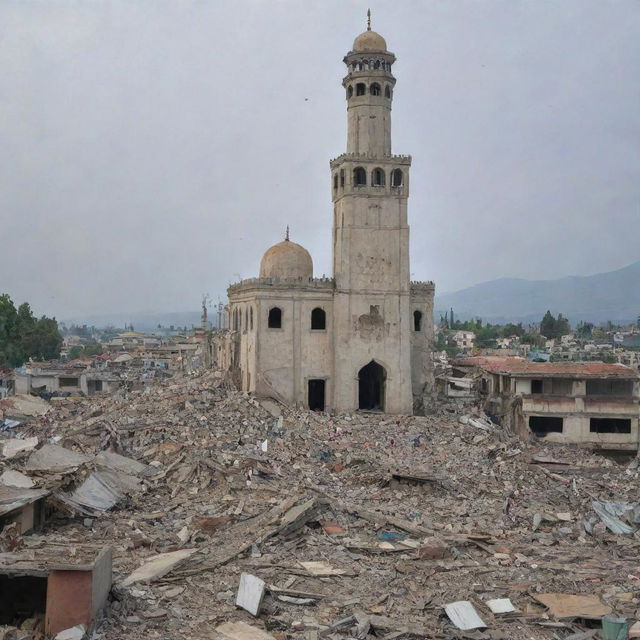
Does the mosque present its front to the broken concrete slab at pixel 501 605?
yes

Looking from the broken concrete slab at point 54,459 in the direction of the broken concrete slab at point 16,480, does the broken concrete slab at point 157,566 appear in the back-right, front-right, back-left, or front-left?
front-left

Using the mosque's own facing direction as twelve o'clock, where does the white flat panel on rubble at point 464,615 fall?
The white flat panel on rubble is roughly at 12 o'clock from the mosque.

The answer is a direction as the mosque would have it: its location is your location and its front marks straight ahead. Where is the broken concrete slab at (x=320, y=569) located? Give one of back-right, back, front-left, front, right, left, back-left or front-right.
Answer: front

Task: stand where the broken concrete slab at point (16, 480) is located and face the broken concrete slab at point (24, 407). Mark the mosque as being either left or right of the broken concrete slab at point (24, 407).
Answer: right

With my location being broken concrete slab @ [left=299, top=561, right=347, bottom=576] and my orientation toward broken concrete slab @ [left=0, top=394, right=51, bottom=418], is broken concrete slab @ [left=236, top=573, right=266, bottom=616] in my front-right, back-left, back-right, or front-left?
back-left

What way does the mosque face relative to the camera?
toward the camera

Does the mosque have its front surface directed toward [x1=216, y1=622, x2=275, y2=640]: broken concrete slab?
yes

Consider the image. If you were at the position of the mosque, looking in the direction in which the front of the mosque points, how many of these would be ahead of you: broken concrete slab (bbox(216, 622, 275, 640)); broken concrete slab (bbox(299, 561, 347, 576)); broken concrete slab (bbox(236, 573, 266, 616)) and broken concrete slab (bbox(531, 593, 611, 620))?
4

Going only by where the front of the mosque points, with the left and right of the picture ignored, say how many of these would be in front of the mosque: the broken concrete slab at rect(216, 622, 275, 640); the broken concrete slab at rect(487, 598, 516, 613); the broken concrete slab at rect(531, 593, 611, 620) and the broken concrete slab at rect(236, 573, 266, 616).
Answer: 4

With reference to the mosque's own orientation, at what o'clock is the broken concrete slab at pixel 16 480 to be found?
The broken concrete slab is roughly at 1 o'clock from the mosque.

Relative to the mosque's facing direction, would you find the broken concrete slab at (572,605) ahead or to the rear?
ahead

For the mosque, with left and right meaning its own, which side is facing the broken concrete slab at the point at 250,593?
front

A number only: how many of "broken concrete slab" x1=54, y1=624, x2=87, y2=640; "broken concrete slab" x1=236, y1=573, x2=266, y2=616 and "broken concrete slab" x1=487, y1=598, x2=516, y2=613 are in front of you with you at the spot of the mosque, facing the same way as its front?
3

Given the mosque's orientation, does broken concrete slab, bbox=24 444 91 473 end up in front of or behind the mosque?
in front

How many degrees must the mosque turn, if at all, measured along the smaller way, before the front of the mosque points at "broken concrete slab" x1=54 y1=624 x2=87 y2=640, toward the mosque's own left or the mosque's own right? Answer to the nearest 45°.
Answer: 0° — it already faces it
